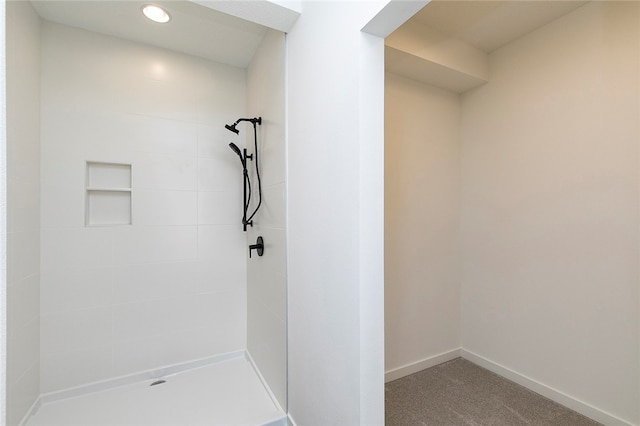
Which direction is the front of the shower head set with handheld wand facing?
to the viewer's left
